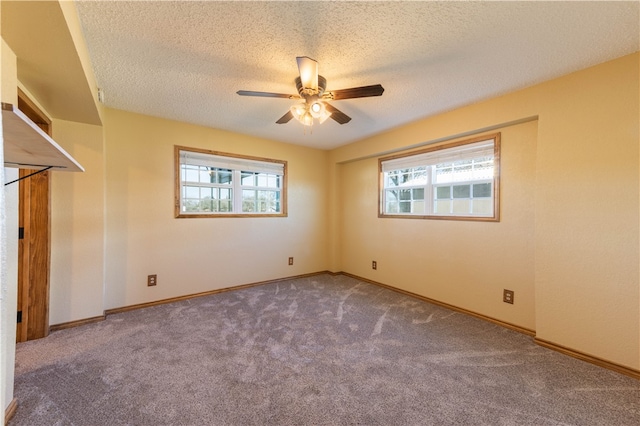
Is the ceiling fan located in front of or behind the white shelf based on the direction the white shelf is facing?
in front

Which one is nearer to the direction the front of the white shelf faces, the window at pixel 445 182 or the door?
the window

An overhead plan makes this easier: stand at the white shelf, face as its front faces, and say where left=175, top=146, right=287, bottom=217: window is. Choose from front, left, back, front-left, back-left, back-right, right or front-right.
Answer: front-left

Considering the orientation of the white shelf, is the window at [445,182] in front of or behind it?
in front

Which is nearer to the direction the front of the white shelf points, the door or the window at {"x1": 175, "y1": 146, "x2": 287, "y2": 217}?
the window

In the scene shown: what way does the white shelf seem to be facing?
to the viewer's right

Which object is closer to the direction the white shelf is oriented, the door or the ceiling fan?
the ceiling fan

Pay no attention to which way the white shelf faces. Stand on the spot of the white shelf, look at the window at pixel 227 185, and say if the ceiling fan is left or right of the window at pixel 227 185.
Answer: right

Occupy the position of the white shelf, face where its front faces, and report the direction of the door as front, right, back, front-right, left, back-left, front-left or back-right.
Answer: left
